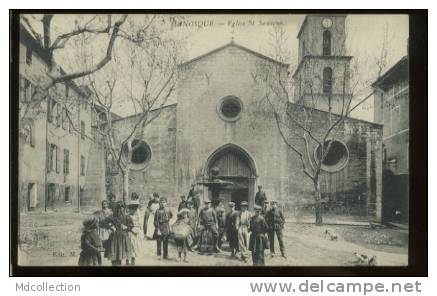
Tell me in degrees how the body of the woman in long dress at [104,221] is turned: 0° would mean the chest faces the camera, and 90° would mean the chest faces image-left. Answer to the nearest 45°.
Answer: approximately 0°

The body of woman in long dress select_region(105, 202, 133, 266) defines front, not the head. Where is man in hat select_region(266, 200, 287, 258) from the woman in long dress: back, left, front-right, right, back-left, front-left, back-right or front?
left

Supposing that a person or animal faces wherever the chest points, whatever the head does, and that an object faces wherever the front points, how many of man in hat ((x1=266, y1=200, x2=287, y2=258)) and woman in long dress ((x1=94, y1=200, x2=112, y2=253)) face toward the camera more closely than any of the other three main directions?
2

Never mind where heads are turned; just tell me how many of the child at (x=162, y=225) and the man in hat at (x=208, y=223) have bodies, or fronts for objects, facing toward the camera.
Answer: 2

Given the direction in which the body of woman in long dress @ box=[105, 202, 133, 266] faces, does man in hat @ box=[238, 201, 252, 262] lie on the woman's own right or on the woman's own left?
on the woman's own left

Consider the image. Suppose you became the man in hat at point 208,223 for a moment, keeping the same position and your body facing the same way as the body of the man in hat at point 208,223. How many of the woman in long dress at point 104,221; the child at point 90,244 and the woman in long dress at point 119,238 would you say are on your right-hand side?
3

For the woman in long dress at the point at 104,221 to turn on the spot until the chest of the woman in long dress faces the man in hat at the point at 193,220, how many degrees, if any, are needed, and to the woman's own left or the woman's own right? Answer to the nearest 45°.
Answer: approximately 90° to the woman's own left
